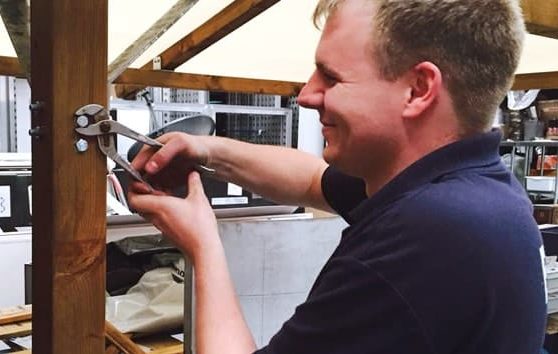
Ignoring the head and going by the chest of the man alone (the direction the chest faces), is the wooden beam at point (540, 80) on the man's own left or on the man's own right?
on the man's own right

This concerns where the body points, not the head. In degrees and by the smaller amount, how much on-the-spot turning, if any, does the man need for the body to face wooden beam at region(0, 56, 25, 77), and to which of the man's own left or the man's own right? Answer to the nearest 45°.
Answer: approximately 45° to the man's own right

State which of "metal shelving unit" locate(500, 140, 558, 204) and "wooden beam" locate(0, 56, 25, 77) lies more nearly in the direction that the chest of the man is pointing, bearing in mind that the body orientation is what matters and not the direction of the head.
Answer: the wooden beam

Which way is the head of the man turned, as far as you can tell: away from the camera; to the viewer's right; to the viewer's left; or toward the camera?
to the viewer's left

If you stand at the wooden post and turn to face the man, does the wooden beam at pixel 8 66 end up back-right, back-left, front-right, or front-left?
back-left

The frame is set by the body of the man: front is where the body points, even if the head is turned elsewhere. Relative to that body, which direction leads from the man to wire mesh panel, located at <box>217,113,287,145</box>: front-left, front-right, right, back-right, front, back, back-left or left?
right

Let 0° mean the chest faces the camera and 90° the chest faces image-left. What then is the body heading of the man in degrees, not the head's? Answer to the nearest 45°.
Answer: approximately 90°

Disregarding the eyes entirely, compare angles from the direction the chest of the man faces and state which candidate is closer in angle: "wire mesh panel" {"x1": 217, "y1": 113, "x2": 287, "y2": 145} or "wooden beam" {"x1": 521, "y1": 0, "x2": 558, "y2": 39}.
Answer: the wire mesh panel

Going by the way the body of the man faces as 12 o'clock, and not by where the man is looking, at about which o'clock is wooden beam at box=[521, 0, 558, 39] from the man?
The wooden beam is roughly at 4 o'clock from the man.

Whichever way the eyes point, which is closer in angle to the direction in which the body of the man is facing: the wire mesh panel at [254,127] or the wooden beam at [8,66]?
the wooden beam
